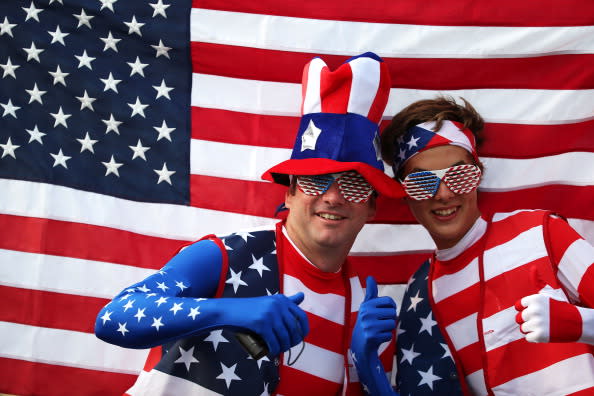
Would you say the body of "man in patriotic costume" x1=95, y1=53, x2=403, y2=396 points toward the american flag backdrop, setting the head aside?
no

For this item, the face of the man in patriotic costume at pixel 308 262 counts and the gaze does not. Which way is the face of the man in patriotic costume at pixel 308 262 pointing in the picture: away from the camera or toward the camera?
toward the camera

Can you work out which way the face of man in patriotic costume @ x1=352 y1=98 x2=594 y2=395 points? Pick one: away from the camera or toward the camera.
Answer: toward the camera

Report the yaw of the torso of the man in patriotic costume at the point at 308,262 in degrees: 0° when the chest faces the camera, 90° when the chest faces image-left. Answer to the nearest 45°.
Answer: approximately 315°

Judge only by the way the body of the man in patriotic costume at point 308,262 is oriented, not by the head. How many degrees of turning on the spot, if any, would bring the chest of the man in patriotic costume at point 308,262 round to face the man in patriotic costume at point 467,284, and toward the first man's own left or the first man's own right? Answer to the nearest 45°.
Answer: approximately 45° to the first man's own left

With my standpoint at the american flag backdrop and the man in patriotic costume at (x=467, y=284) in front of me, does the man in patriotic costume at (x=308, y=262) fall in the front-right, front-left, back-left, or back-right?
front-right
